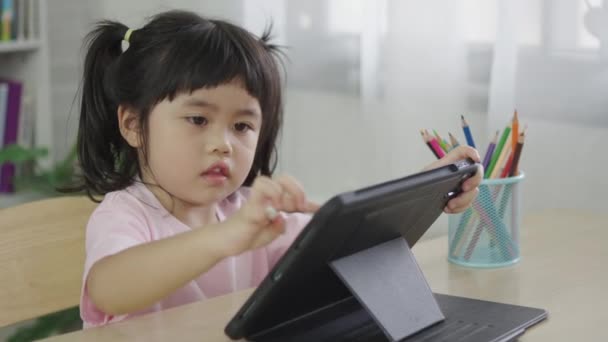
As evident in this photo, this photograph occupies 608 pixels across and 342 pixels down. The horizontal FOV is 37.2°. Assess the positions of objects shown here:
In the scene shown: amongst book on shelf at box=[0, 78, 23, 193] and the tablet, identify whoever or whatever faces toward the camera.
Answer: the book on shelf

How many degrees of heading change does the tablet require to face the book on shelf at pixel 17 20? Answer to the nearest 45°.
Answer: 0° — it already faces it

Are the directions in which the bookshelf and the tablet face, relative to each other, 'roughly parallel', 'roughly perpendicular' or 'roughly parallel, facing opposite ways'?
roughly parallel, facing opposite ways

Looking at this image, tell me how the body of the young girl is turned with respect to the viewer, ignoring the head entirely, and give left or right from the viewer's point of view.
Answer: facing the viewer and to the right of the viewer

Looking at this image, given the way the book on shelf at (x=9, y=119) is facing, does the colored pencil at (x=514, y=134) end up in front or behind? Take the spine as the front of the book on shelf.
in front

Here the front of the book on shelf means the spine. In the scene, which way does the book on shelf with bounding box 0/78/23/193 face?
toward the camera

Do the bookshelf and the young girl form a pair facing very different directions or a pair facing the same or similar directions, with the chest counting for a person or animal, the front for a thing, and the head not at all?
same or similar directions

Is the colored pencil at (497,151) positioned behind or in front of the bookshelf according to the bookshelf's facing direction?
in front

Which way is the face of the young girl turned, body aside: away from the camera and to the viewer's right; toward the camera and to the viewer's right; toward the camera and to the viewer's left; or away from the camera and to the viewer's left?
toward the camera and to the viewer's right

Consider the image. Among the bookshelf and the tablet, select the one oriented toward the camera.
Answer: the bookshelf

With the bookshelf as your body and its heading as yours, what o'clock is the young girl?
The young girl is roughly at 12 o'clock from the bookshelf.

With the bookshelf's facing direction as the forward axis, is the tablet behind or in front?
in front
